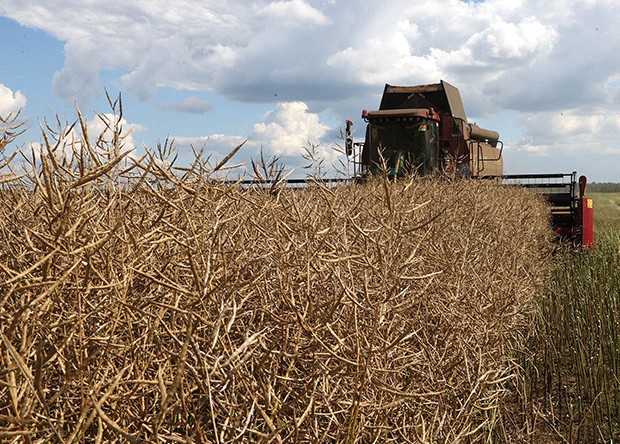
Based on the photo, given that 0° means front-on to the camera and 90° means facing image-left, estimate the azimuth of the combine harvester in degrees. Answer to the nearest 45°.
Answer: approximately 45°
